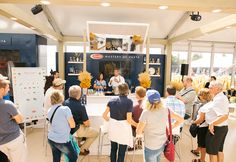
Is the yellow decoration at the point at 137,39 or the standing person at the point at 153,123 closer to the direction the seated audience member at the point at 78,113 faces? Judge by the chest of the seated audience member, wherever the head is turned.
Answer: the yellow decoration

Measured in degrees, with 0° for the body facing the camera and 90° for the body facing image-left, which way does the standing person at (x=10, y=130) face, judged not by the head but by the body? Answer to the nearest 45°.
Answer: approximately 225°

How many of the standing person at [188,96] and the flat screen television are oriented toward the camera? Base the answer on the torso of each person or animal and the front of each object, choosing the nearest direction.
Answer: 1

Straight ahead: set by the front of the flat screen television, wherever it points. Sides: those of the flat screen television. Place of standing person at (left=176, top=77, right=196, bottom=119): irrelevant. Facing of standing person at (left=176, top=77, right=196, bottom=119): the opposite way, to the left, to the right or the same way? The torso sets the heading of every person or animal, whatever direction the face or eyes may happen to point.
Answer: to the right

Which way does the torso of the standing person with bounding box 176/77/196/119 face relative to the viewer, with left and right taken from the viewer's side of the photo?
facing to the left of the viewer

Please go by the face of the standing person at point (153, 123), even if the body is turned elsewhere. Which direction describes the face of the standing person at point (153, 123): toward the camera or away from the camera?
away from the camera

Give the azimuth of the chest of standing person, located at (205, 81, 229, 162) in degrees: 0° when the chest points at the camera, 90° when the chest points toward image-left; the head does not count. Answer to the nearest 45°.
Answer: approximately 90°

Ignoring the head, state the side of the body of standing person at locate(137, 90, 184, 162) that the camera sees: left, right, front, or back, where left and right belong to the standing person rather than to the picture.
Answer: back

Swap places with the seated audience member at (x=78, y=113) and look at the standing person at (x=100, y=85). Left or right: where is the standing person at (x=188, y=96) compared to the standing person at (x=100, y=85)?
right

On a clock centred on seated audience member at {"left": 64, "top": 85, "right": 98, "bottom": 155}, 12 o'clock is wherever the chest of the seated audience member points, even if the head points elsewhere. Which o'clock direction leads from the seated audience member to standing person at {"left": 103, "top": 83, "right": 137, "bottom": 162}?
The standing person is roughly at 2 o'clock from the seated audience member.

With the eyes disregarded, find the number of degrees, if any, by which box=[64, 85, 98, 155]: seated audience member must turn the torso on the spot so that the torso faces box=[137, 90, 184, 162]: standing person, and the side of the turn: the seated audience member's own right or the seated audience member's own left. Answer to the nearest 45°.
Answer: approximately 90° to the seated audience member's own right

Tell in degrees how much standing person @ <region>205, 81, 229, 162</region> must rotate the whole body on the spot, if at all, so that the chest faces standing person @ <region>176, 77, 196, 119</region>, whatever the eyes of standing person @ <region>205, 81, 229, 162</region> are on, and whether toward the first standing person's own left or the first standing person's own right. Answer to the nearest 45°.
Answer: approximately 45° to the first standing person's own right

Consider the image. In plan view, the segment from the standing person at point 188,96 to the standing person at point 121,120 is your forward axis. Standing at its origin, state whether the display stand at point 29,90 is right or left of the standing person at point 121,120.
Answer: right
